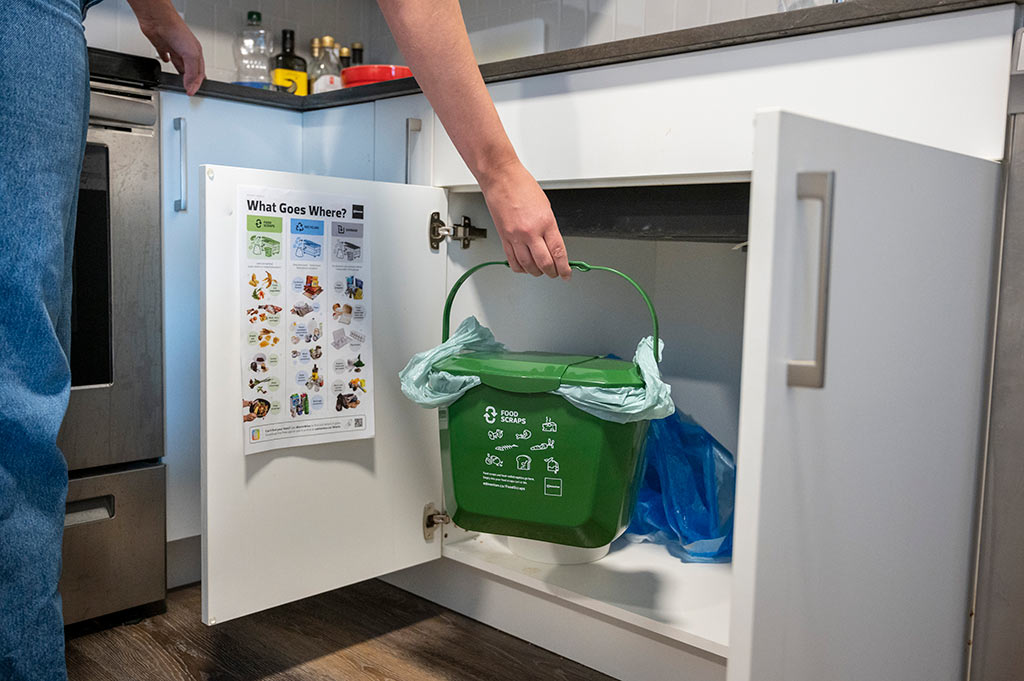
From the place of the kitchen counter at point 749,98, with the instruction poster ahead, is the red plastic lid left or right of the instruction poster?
right

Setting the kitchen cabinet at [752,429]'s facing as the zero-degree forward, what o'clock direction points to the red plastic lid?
The red plastic lid is roughly at 3 o'clock from the kitchen cabinet.

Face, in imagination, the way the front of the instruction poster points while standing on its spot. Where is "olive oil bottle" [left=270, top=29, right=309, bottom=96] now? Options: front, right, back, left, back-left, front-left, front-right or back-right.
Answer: back-left

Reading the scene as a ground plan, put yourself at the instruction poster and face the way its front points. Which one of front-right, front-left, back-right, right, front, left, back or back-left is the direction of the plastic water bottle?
back-left

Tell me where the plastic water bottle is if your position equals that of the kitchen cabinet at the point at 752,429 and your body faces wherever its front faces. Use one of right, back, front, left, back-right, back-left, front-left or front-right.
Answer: right

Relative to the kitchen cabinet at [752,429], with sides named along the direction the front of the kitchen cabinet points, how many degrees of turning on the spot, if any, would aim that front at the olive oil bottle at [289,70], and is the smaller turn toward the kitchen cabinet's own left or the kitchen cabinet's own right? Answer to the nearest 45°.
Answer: approximately 90° to the kitchen cabinet's own right

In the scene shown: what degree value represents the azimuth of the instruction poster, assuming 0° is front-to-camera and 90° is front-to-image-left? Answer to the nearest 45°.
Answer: approximately 315°

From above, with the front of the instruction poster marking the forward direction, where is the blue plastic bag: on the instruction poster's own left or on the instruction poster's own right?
on the instruction poster's own left
